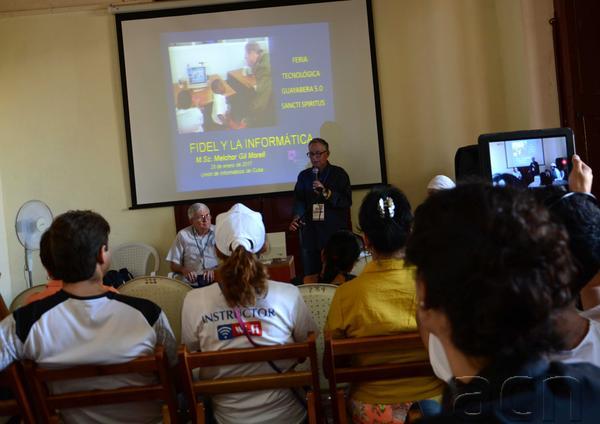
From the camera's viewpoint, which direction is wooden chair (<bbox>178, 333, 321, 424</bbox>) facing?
away from the camera

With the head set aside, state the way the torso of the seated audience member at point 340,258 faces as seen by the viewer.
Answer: away from the camera

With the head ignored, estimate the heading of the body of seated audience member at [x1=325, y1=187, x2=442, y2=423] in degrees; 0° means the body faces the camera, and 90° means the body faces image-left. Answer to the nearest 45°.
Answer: approximately 180°

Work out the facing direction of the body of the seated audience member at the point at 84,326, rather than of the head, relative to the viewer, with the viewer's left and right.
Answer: facing away from the viewer

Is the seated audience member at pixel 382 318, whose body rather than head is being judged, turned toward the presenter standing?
yes

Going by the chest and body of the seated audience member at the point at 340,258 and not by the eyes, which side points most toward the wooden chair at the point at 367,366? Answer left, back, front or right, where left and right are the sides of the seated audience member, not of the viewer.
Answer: back

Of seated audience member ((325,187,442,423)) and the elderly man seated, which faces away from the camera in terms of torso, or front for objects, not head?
the seated audience member

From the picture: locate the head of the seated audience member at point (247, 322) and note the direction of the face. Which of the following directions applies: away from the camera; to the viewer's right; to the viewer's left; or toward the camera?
away from the camera

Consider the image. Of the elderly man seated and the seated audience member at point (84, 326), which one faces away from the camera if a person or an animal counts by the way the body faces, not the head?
the seated audience member

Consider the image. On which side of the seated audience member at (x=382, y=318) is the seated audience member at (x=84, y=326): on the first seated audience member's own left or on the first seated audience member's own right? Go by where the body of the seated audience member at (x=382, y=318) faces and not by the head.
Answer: on the first seated audience member's own left

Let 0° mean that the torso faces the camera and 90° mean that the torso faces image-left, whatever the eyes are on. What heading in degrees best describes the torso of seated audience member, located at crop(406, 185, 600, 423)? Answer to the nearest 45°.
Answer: approximately 135°
